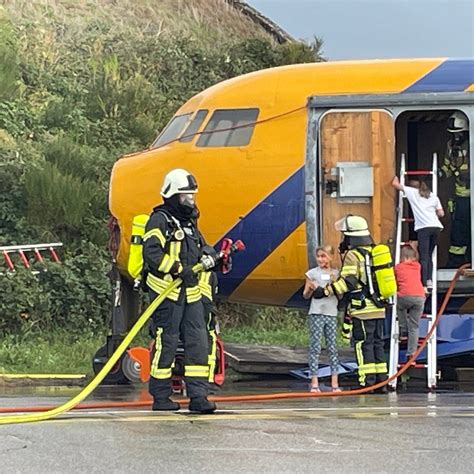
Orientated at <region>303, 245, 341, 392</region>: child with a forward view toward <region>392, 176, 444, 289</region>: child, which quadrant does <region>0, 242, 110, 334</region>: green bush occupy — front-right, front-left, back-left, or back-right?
back-left

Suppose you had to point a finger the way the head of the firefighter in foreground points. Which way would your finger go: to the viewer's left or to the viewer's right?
to the viewer's right

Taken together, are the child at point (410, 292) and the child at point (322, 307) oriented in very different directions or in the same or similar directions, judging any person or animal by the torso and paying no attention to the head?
very different directions

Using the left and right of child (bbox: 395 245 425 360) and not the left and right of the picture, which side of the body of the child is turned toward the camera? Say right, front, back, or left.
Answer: back

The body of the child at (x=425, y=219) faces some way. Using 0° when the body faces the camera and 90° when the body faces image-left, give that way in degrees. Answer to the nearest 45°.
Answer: approximately 180°
